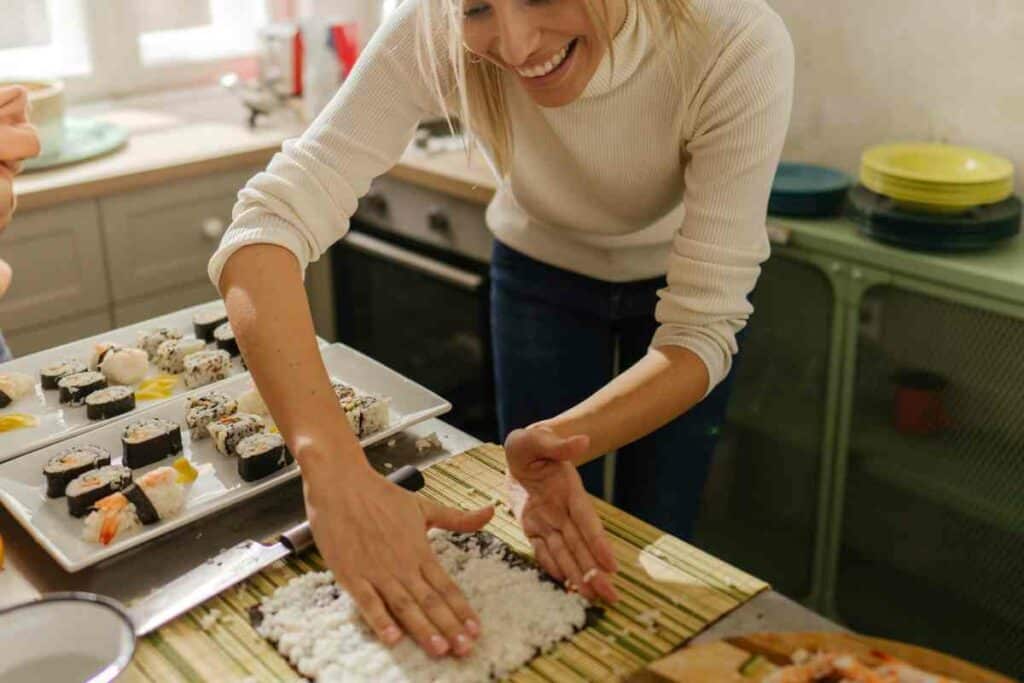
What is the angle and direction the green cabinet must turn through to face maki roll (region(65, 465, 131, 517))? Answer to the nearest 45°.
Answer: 0° — it already faces it

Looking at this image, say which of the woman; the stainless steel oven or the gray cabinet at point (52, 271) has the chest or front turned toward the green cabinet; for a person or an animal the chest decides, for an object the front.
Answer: the gray cabinet

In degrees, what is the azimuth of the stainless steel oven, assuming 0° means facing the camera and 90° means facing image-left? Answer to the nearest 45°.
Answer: approximately 45°

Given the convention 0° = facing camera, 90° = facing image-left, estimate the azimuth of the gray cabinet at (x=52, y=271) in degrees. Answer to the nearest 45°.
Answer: approximately 315°

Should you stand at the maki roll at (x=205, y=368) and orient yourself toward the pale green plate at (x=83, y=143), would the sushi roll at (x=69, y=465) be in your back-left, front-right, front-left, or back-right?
back-left

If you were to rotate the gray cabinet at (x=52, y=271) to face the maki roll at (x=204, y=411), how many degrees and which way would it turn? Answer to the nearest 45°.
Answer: approximately 45° to its right

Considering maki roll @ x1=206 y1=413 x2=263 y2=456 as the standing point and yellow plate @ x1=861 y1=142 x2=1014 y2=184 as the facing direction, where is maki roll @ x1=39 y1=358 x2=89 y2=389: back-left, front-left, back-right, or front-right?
back-left

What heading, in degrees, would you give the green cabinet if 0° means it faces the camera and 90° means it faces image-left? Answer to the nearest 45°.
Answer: approximately 45°
